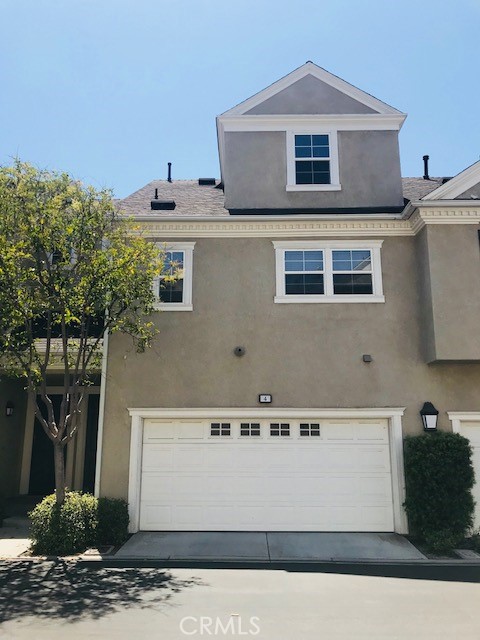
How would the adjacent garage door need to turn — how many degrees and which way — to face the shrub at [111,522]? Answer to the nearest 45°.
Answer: approximately 45° to its right

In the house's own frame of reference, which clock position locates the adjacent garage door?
The adjacent garage door is roughly at 9 o'clock from the house.

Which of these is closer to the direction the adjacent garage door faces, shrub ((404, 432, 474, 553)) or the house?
the shrub

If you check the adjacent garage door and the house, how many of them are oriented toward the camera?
2

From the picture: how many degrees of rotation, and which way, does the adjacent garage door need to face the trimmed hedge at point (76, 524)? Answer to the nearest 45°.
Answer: approximately 45° to its right

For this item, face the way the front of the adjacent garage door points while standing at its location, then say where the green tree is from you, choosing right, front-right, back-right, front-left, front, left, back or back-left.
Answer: front-right

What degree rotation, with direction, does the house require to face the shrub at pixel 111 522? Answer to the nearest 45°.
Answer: approximately 90° to its right

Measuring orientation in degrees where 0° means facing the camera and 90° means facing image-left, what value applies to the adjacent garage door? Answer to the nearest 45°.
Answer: approximately 0°
